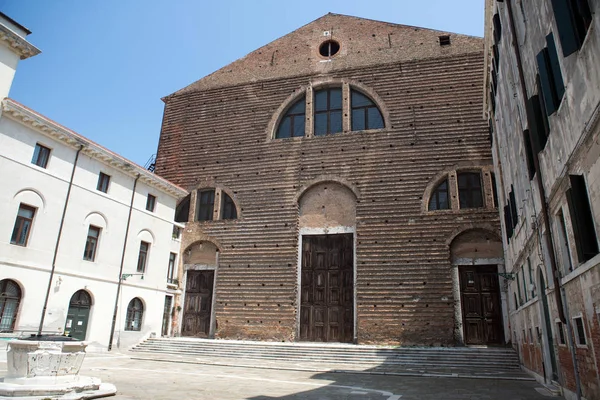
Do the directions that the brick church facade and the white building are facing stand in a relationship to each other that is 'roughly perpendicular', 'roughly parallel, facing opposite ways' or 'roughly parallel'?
roughly perpendicular

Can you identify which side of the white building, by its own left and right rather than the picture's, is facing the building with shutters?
front

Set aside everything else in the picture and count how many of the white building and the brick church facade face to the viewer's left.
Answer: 0

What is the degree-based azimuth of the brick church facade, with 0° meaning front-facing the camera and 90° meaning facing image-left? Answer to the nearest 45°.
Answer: approximately 0°

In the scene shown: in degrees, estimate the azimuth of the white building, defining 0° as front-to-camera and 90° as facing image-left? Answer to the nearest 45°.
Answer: approximately 315°

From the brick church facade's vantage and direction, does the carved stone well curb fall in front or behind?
in front

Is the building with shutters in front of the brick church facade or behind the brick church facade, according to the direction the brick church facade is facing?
in front

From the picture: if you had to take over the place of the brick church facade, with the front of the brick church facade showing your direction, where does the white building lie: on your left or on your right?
on your right

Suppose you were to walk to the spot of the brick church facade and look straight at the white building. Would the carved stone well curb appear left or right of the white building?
left
